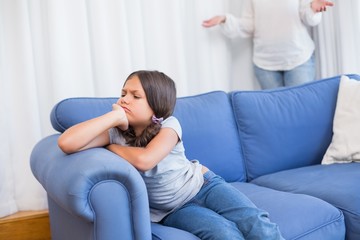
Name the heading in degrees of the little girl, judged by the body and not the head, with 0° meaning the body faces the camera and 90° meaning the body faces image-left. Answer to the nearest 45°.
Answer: approximately 45°

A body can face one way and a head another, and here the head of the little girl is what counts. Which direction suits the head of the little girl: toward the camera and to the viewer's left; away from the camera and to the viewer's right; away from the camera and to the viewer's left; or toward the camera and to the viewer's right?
toward the camera and to the viewer's left

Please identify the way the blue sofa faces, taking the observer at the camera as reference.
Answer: facing the viewer and to the right of the viewer
